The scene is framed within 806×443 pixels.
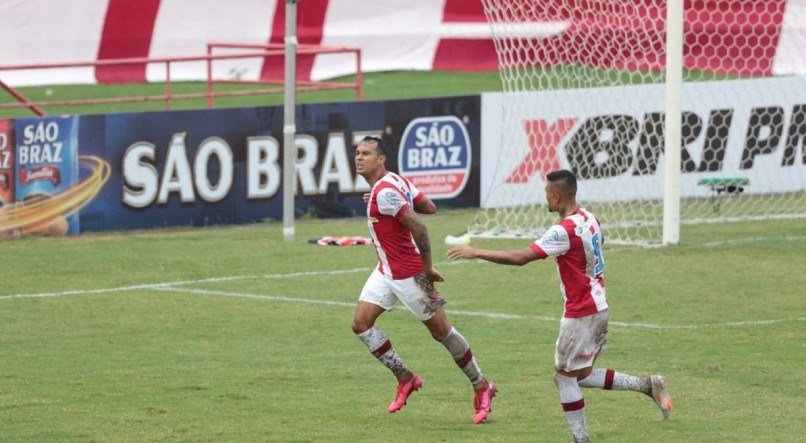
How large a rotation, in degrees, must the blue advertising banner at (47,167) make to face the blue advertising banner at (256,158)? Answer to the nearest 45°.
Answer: approximately 90° to its left

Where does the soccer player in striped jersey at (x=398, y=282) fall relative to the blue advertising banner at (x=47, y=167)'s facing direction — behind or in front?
in front

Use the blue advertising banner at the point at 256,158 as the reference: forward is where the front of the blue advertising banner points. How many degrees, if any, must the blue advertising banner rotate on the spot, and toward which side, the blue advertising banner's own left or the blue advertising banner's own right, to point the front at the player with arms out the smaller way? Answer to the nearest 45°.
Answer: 0° — it already faces them

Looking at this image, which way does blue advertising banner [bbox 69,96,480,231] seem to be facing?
toward the camera

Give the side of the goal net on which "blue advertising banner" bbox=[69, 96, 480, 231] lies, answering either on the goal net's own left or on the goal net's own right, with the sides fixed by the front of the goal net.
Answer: on the goal net's own right

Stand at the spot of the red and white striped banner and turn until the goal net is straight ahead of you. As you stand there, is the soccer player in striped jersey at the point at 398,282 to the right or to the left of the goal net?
right

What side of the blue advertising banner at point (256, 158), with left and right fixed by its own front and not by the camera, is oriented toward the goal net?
left

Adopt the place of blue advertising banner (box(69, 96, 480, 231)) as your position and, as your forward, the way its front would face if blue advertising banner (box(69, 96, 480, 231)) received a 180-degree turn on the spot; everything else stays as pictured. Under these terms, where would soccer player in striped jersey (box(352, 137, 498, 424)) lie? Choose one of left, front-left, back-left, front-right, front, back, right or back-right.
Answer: back

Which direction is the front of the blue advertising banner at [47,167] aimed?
toward the camera

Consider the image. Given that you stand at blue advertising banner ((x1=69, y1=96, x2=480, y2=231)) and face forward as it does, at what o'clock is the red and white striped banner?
The red and white striped banner is roughly at 6 o'clock from the blue advertising banner.
